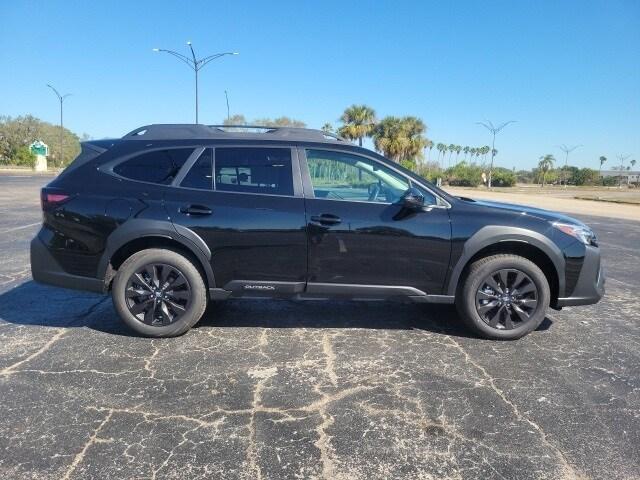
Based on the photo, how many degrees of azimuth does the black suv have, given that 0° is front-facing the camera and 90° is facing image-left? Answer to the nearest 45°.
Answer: approximately 270°
